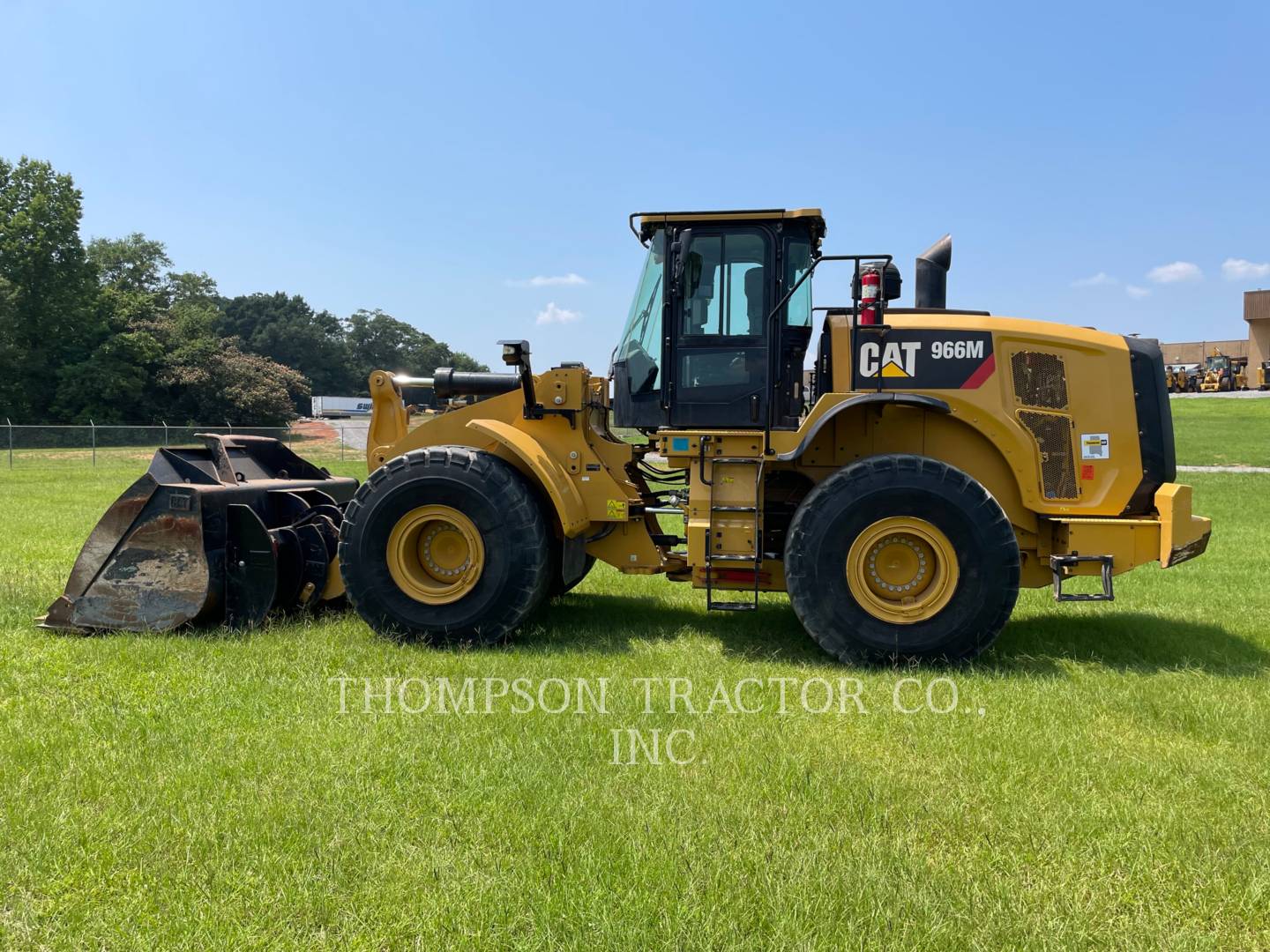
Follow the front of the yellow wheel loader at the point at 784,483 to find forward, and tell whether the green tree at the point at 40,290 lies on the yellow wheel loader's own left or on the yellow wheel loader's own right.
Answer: on the yellow wheel loader's own right

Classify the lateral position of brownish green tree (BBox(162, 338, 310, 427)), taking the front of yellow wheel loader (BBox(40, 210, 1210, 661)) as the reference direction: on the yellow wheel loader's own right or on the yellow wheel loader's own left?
on the yellow wheel loader's own right

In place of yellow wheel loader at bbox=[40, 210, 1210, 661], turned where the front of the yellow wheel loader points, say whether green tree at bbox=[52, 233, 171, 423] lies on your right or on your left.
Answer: on your right

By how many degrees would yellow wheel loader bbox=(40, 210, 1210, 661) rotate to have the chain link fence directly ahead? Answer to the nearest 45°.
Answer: approximately 45° to its right

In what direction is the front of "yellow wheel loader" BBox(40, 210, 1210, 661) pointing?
to the viewer's left

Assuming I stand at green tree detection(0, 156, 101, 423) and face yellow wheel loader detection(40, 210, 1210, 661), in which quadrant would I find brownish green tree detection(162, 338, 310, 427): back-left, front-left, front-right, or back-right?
front-left
